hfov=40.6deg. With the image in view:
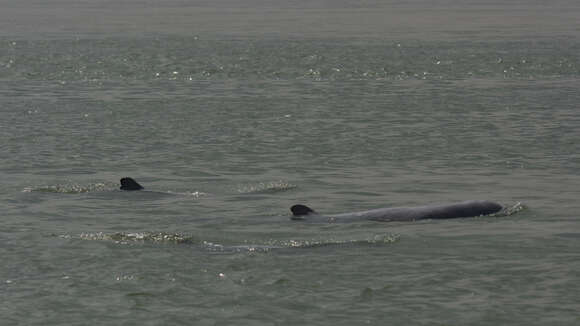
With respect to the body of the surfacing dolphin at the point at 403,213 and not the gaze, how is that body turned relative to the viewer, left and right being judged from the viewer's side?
facing to the right of the viewer
